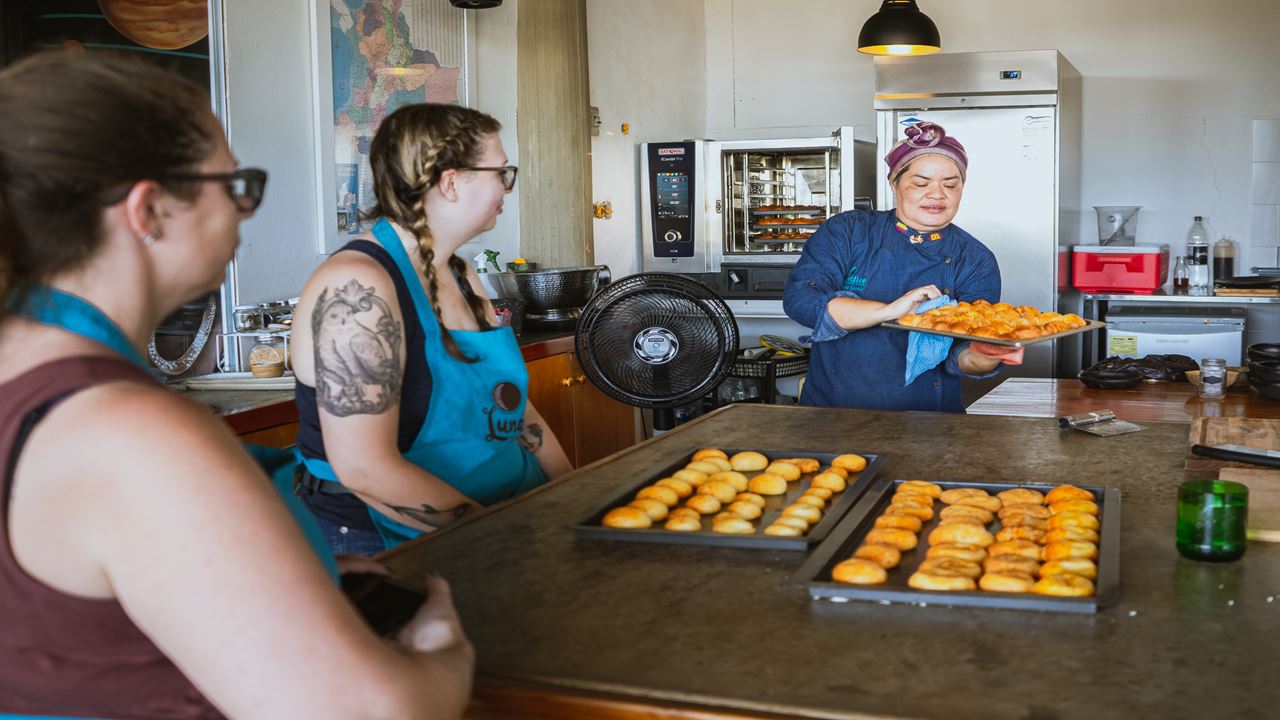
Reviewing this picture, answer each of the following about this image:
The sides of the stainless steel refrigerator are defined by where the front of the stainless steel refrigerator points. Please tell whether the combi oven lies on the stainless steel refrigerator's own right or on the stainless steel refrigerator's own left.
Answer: on the stainless steel refrigerator's own right

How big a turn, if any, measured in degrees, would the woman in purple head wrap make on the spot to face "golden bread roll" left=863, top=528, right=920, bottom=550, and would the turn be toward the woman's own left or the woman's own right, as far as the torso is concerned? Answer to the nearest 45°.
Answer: approximately 45° to the woman's own right

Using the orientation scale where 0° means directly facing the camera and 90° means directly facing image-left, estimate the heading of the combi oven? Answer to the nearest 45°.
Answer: approximately 0°

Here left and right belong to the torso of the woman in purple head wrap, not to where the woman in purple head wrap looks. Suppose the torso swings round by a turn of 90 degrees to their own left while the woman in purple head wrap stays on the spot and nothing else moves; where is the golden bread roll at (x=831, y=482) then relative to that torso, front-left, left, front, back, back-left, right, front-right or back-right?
back-right

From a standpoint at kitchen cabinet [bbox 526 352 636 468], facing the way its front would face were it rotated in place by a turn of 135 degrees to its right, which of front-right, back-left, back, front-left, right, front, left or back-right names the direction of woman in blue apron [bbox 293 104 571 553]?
left

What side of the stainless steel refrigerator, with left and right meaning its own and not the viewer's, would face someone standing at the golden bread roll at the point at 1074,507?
front

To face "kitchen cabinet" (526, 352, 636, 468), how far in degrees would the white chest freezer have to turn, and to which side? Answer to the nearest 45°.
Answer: approximately 45° to its right

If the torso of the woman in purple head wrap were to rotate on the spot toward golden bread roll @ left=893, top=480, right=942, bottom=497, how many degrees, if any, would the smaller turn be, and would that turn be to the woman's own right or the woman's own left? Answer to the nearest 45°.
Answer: approximately 45° to the woman's own right

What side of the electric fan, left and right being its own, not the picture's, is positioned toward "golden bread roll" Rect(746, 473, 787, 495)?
front

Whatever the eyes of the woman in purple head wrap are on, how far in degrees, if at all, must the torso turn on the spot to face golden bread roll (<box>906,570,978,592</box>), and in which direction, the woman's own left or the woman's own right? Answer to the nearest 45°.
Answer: approximately 45° to the woman's own right

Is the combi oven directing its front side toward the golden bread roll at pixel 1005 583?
yes
